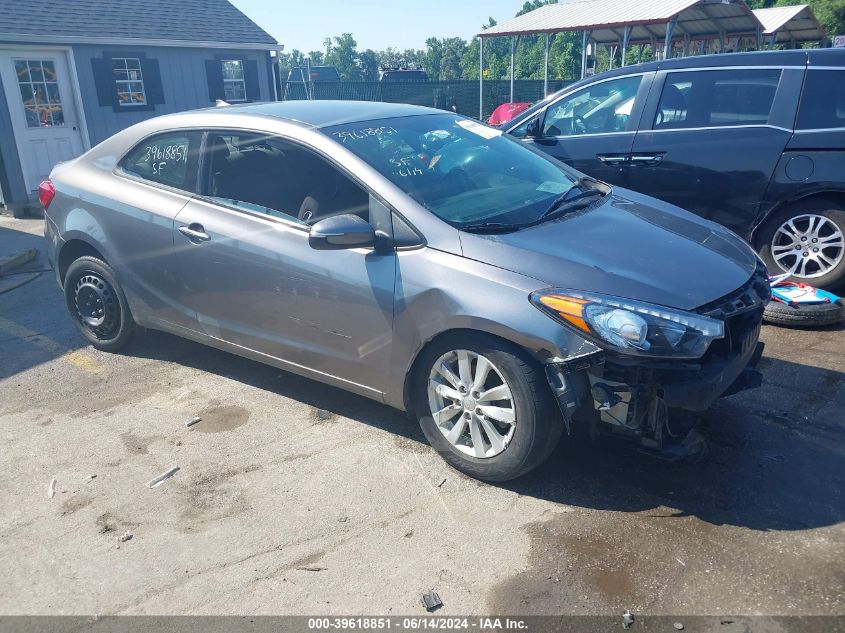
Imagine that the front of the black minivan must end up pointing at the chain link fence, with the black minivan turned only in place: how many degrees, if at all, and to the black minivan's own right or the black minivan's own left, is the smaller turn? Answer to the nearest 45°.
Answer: approximately 45° to the black minivan's own right

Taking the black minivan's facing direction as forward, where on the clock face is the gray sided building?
The gray sided building is roughly at 1 o'clock from the black minivan.

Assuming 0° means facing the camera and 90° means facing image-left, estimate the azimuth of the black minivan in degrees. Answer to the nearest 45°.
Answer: approximately 90°

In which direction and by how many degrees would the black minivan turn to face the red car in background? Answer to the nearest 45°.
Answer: approximately 90° to its right

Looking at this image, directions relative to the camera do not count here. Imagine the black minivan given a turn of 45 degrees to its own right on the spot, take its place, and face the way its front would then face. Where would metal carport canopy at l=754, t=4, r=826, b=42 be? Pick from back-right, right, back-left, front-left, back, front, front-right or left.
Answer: front-right

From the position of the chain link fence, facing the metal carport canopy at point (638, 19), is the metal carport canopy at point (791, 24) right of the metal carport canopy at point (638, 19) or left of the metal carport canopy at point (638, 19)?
left

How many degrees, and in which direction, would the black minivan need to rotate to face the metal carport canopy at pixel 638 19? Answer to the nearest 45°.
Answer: approximately 90° to its right
